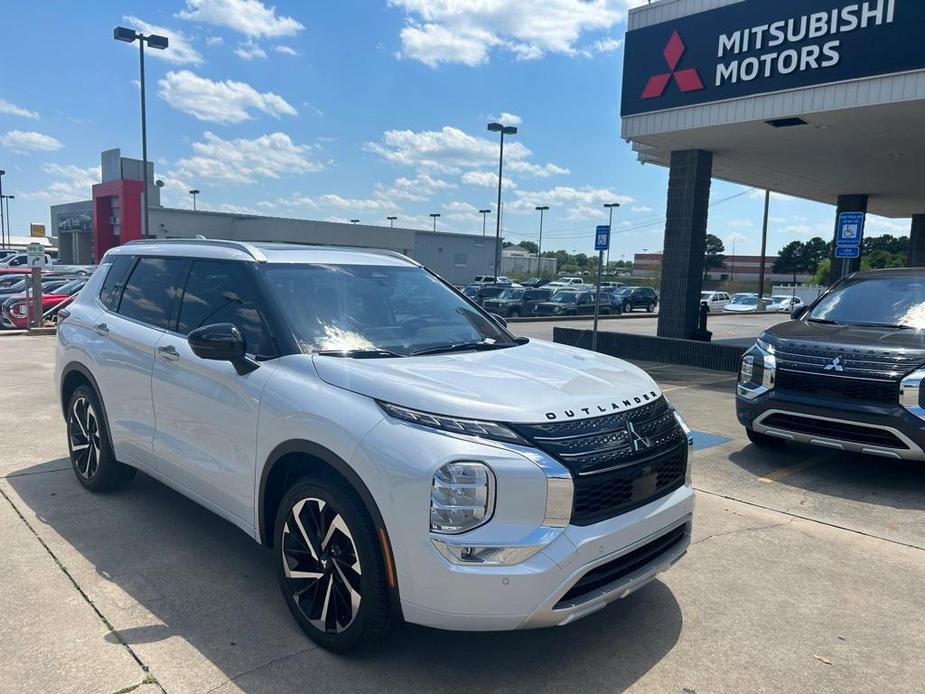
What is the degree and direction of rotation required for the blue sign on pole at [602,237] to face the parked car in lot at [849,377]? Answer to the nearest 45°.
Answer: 0° — it already faces it

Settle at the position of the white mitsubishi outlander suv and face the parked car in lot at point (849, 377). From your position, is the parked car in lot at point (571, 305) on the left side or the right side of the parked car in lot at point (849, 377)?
left

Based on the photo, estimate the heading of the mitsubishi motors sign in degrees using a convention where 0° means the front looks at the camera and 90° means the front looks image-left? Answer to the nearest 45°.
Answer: approximately 45°

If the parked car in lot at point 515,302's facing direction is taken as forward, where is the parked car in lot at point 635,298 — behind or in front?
behind

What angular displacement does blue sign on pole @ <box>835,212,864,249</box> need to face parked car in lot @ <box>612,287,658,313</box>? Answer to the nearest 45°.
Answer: approximately 180°

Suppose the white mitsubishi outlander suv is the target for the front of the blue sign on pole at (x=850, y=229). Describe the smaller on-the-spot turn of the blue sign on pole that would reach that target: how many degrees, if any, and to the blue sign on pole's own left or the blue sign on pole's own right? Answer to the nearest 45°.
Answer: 0° — it already faces it

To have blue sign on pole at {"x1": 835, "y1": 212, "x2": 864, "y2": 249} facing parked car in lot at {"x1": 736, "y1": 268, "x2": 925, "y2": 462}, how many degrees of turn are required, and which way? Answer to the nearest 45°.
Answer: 0° — it already faces it

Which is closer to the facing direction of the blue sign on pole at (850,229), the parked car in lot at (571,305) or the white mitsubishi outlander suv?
the white mitsubishi outlander suv

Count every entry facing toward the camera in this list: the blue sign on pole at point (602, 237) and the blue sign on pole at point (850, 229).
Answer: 2

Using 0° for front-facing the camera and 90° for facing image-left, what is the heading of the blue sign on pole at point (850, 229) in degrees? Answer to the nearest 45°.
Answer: approximately 0°
